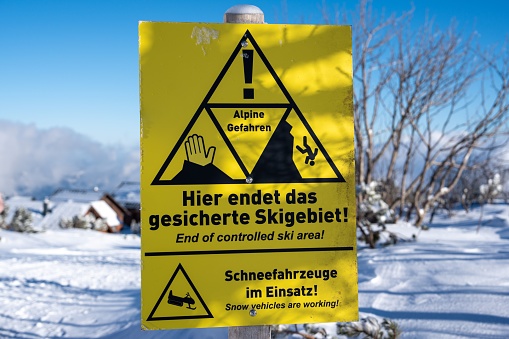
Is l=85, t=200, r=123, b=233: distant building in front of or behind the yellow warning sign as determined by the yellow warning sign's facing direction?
behind

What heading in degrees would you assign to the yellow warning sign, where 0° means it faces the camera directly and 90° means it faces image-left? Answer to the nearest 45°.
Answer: approximately 0°
